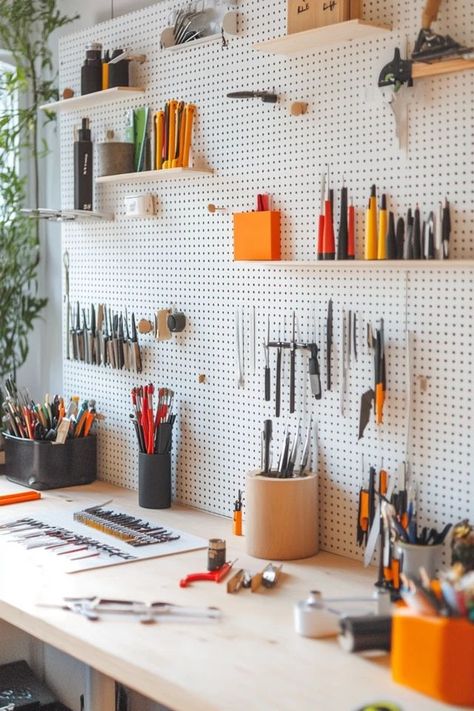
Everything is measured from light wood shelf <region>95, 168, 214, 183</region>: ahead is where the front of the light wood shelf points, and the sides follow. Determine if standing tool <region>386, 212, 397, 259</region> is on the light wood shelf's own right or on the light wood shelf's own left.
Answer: on the light wood shelf's own left

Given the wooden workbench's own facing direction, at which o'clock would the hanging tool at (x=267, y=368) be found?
The hanging tool is roughly at 5 o'clock from the wooden workbench.

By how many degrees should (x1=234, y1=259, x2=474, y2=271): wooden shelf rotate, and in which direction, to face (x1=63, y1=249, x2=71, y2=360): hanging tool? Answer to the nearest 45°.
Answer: approximately 90° to its right

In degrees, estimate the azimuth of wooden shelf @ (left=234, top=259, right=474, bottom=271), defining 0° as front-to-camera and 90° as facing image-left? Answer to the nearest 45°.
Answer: approximately 45°

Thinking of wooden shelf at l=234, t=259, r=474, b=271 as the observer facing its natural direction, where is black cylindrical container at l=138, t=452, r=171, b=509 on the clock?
The black cylindrical container is roughly at 3 o'clock from the wooden shelf.

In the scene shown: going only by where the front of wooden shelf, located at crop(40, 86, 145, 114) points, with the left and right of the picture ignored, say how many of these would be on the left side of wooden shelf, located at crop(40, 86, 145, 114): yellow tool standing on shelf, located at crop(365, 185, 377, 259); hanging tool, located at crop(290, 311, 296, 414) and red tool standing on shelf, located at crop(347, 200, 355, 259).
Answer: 3
